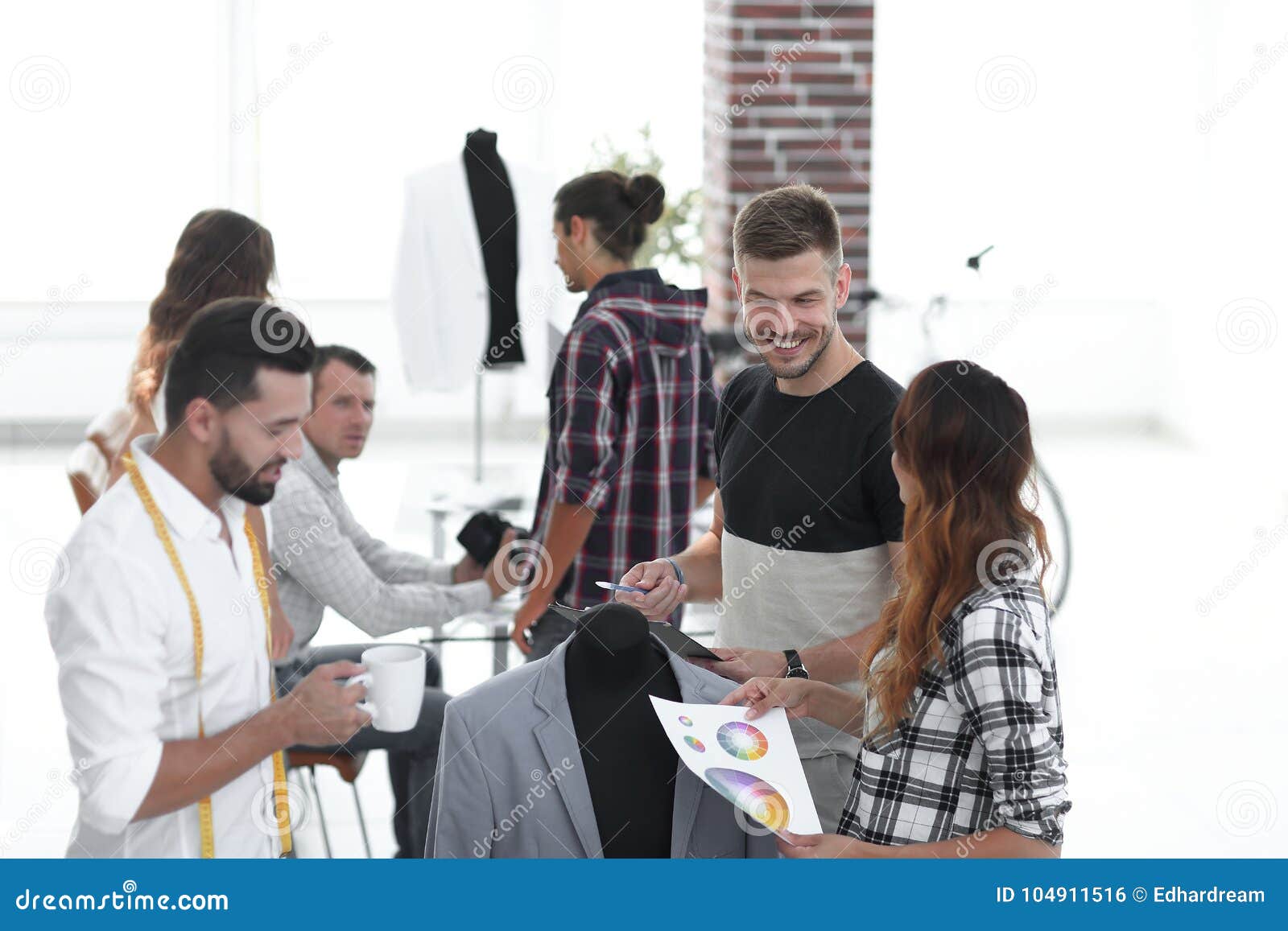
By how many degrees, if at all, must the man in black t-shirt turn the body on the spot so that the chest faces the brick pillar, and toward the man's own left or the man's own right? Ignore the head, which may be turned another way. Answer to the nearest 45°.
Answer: approximately 135° to the man's own right

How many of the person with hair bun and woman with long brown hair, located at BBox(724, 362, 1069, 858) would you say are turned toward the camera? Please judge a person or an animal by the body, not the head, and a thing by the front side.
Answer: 0

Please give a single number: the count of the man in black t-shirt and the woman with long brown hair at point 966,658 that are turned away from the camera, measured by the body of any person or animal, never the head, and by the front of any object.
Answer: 0

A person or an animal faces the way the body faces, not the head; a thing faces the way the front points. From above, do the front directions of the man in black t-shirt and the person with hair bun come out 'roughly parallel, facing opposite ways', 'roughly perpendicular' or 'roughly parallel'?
roughly perpendicular

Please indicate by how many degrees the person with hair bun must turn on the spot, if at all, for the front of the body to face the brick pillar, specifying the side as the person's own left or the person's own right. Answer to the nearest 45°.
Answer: approximately 45° to the person's own right

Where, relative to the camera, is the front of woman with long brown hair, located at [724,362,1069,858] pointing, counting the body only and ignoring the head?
to the viewer's left

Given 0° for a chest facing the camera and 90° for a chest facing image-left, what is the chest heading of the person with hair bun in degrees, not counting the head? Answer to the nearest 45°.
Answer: approximately 135°

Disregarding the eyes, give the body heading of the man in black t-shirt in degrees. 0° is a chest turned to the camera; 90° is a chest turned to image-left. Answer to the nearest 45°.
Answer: approximately 45°

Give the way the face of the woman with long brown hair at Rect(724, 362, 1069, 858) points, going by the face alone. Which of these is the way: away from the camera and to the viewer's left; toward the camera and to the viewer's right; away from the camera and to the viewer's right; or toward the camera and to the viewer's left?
away from the camera and to the viewer's left
